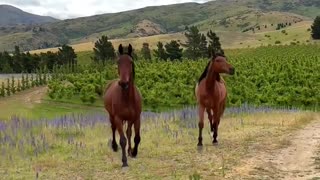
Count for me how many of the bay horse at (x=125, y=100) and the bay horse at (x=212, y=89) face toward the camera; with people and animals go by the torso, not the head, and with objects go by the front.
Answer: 2

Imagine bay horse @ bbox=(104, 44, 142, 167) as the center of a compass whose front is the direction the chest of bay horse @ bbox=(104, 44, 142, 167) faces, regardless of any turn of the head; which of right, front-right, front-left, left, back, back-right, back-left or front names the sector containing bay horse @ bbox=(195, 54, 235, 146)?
back-left

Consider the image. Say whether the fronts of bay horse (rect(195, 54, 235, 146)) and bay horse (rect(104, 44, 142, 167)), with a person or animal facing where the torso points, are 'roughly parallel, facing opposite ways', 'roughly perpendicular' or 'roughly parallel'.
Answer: roughly parallel

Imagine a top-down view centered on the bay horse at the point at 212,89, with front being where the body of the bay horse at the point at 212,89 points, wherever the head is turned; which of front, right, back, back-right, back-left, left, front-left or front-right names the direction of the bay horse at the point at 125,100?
front-right

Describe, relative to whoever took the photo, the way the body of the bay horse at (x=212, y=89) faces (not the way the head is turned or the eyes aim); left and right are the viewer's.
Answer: facing the viewer
